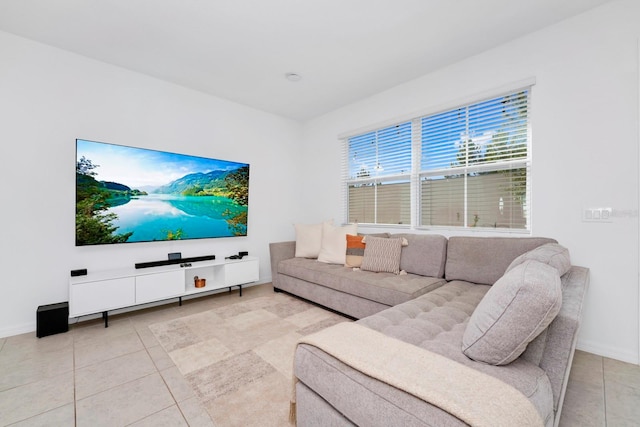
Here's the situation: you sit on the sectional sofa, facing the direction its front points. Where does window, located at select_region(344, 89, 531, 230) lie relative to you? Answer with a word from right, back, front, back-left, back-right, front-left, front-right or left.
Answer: back-right

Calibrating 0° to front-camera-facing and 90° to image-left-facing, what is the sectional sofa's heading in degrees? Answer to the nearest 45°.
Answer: approximately 45°

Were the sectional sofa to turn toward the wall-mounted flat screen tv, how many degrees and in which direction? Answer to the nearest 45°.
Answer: approximately 45° to its right
